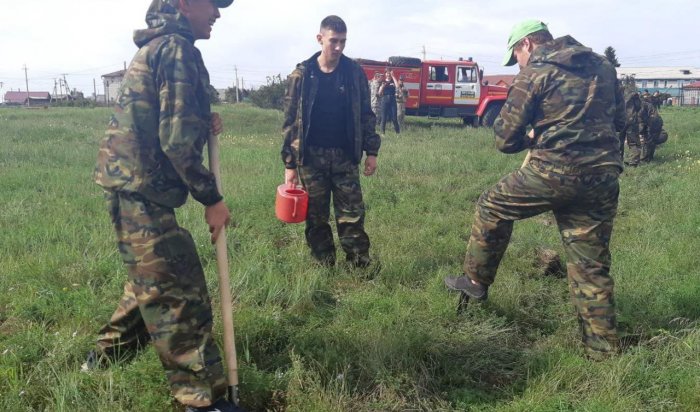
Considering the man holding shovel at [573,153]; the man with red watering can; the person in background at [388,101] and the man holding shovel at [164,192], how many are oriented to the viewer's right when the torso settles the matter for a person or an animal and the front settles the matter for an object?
1

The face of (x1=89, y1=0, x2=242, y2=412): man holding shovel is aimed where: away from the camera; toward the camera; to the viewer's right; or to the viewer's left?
to the viewer's right

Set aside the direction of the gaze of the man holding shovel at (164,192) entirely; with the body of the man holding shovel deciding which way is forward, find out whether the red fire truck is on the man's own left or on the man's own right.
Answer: on the man's own left

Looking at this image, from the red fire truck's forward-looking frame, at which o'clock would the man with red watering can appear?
The man with red watering can is roughly at 3 o'clock from the red fire truck.

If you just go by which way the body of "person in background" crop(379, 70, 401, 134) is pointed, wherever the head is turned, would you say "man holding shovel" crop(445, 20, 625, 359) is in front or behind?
in front

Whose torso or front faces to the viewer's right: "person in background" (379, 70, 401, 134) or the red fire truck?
the red fire truck

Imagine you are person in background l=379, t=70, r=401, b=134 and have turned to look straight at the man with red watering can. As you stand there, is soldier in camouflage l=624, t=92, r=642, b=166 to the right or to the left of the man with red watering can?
left

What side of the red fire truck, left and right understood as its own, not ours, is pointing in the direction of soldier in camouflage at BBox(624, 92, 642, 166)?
right

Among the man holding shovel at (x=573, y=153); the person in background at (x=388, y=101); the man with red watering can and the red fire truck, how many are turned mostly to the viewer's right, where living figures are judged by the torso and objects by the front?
1

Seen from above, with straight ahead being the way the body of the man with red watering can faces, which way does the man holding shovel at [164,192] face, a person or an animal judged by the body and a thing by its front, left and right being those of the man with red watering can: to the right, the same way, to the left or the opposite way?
to the left

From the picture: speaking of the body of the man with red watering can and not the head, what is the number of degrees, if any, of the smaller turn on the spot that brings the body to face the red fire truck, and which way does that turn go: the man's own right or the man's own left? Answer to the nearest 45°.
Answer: approximately 180°

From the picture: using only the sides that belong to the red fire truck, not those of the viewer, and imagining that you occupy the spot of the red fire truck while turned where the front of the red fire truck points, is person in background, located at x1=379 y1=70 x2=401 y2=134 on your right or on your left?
on your right

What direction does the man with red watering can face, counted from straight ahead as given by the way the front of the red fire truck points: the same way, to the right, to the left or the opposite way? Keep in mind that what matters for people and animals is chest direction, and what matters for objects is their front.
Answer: to the right

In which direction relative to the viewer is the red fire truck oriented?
to the viewer's right

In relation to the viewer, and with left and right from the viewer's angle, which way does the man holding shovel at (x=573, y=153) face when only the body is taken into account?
facing away from the viewer and to the left of the viewer

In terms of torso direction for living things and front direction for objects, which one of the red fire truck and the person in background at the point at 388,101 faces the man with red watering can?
the person in background

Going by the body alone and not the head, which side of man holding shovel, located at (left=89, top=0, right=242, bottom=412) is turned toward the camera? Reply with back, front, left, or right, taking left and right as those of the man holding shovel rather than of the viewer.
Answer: right

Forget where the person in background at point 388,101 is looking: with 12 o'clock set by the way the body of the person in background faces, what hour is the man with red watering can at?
The man with red watering can is roughly at 12 o'clock from the person in background.

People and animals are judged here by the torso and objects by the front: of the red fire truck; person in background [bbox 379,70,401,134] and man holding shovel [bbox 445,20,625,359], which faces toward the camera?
the person in background
